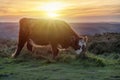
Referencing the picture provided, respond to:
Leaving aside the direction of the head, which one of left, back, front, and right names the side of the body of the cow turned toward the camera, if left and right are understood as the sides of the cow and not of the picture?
right
